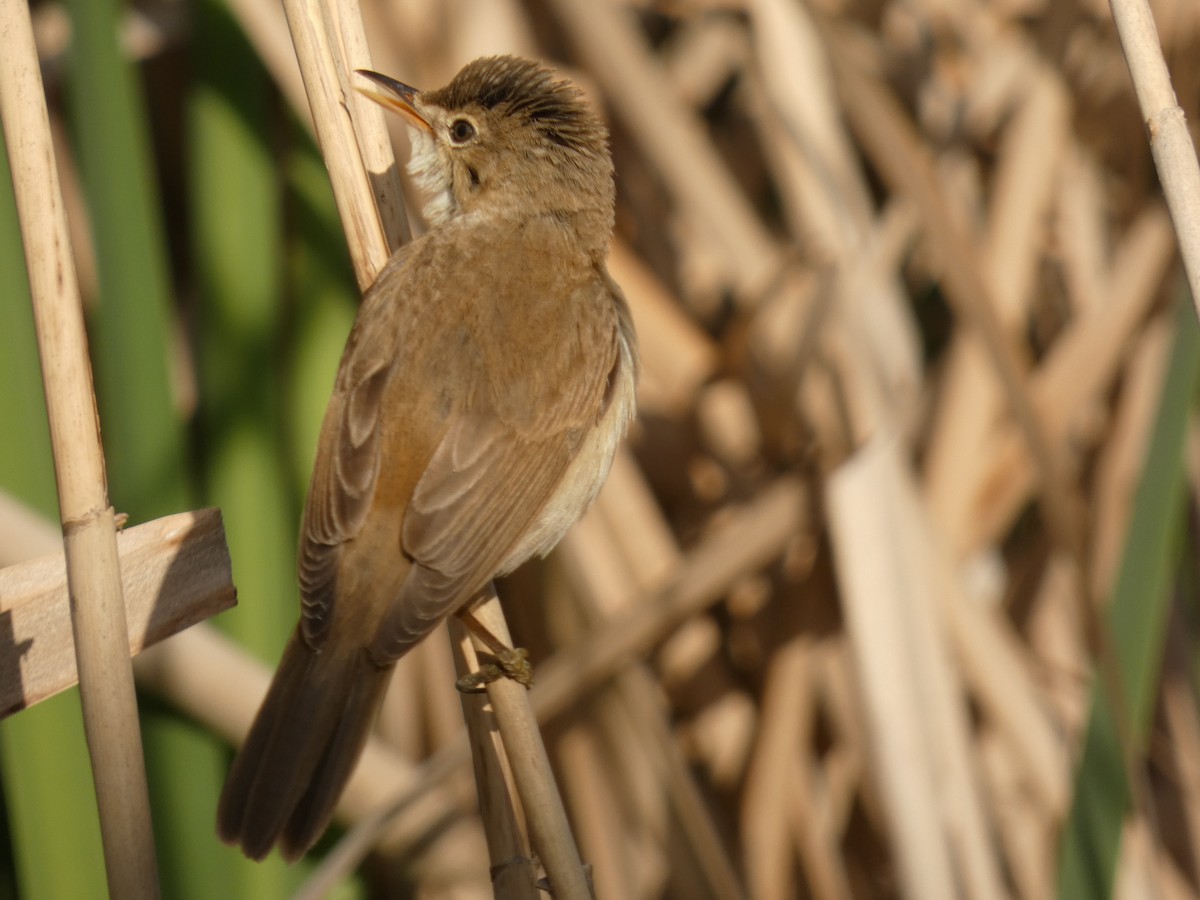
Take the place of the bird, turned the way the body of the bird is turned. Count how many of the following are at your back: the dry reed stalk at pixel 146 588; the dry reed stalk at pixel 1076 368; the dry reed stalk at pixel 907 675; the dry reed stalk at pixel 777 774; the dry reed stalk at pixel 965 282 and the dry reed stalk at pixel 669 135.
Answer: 1

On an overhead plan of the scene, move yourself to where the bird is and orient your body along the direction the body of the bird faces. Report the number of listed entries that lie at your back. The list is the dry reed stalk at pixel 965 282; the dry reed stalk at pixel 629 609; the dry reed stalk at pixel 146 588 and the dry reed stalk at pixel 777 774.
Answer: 1

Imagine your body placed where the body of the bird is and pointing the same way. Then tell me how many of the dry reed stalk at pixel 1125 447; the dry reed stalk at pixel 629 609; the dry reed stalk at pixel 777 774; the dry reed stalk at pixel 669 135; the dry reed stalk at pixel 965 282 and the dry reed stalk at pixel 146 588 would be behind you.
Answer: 1

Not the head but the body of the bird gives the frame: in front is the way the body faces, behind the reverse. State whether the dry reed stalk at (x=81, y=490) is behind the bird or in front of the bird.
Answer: behind

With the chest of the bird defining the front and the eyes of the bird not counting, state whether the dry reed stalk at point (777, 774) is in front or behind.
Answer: in front

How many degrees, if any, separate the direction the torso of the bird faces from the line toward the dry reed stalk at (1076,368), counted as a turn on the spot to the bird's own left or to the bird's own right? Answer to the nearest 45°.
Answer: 0° — it already faces it

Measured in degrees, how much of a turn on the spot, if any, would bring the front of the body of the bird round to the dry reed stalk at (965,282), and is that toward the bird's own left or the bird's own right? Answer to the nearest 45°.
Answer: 0° — it already faces it

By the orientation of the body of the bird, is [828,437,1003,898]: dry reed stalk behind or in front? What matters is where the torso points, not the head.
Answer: in front

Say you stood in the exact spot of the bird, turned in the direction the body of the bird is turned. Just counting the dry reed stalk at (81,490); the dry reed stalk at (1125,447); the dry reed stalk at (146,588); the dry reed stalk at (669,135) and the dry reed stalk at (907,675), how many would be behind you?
2

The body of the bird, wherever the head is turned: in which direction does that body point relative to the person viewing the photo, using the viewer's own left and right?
facing away from the viewer and to the right of the viewer

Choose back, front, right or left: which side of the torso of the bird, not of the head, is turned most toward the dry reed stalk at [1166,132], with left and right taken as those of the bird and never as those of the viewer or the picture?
right

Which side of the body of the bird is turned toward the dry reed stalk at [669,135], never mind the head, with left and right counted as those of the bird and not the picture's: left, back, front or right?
front

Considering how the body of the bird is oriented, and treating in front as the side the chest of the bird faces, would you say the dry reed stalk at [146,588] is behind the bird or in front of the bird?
behind
